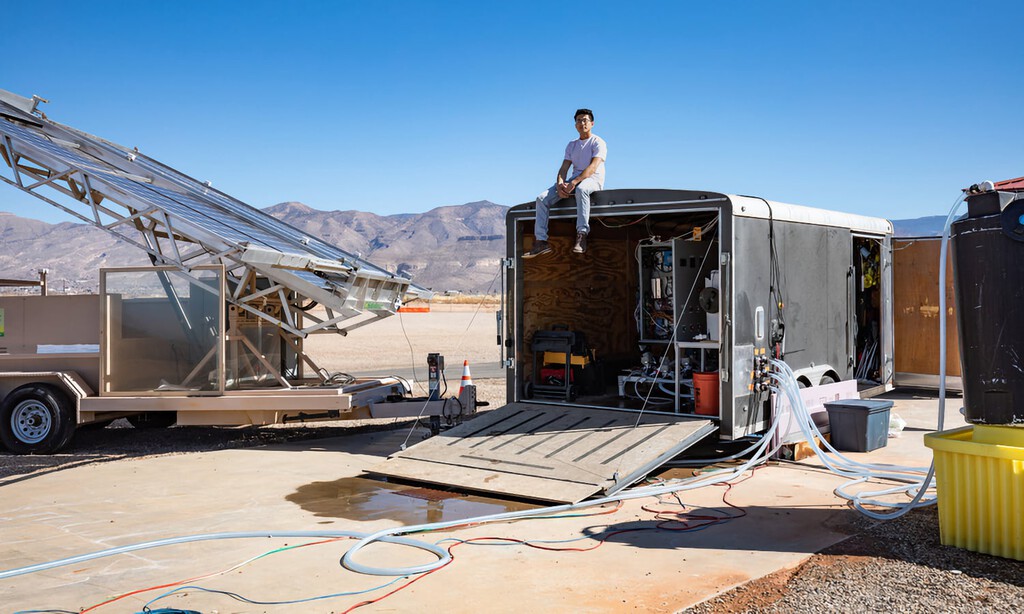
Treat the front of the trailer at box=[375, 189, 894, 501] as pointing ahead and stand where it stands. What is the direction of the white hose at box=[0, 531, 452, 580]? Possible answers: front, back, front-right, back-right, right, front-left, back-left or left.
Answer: back

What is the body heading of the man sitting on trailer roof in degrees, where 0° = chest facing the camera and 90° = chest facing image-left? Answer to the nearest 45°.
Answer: approximately 45°

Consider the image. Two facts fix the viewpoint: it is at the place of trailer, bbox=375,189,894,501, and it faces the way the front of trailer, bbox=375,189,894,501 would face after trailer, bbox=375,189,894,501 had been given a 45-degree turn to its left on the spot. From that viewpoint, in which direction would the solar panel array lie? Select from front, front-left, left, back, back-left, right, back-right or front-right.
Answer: left

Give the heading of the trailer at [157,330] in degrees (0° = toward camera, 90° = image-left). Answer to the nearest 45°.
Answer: approximately 270°

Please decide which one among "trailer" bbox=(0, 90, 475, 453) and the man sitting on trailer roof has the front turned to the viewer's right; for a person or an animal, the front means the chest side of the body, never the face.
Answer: the trailer

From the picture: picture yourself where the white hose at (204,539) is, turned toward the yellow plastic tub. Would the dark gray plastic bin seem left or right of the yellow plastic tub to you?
left

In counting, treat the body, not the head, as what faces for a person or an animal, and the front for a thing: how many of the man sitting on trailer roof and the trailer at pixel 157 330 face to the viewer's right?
1

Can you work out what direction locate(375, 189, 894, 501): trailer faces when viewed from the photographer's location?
facing away from the viewer and to the right of the viewer

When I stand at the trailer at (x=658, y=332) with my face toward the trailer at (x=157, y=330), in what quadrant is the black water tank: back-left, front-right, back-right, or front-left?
back-left

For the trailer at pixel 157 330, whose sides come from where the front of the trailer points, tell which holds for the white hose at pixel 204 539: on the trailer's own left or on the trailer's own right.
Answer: on the trailer's own right

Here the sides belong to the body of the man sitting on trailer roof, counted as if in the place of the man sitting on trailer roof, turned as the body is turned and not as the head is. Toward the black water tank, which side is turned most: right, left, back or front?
left
